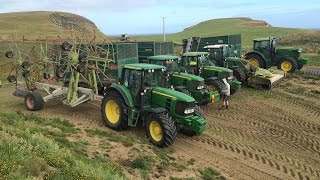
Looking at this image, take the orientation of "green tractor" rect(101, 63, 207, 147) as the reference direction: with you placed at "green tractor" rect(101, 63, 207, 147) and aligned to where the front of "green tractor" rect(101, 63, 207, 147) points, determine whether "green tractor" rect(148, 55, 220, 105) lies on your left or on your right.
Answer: on your left

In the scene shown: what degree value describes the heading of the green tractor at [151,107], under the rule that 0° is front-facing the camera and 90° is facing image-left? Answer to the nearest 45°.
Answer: approximately 315°

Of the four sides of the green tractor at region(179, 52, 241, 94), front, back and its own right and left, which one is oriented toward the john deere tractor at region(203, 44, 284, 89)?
left

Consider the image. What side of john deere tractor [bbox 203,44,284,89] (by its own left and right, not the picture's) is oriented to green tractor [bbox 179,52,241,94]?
right
